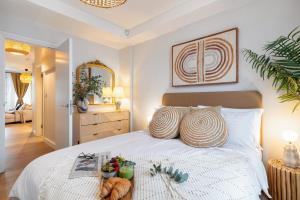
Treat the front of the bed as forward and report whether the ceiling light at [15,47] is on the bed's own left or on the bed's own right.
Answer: on the bed's own right

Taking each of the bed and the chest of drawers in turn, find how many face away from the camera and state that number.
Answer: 0

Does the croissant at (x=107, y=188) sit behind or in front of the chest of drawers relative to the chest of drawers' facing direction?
in front

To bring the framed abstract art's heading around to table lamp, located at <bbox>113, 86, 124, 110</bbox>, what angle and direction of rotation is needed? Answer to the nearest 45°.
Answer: approximately 45° to its right

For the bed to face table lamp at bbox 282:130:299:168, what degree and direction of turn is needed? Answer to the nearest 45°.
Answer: approximately 135° to its left

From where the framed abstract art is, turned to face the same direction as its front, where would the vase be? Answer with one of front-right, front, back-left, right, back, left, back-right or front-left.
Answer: front-right

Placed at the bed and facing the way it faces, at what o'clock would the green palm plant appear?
The green palm plant is roughly at 7 o'clock from the bed.

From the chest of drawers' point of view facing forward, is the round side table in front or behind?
in front

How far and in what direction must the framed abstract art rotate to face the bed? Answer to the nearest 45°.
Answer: approximately 45° to its left

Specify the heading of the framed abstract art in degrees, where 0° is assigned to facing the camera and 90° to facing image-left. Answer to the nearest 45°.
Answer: approximately 45°

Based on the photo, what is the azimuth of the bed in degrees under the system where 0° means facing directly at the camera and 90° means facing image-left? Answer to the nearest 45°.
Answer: approximately 45°

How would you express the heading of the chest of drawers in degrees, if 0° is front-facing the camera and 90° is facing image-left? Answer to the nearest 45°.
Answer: approximately 315°
